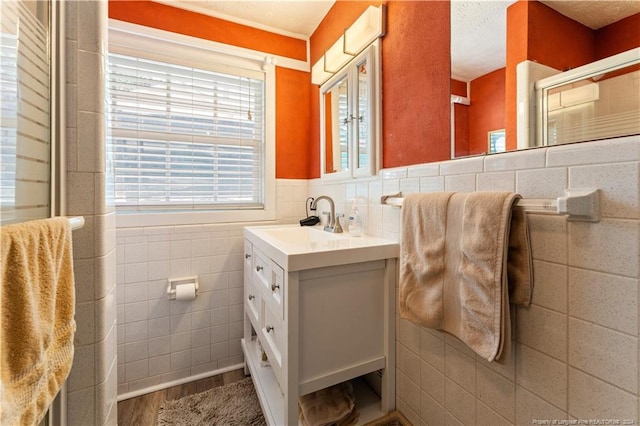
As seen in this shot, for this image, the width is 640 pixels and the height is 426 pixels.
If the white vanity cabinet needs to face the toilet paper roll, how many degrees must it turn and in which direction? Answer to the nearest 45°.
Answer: approximately 90° to its right

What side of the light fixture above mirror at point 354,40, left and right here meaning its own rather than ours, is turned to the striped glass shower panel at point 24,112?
front

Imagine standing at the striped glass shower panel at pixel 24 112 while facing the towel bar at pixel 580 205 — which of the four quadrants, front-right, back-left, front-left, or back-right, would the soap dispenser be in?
front-left

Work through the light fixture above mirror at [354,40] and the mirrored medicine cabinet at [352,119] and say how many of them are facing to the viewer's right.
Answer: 0

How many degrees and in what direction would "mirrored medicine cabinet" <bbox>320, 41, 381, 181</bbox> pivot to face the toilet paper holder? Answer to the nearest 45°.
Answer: approximately 45° to its right

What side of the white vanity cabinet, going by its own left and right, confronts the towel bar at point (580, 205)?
left

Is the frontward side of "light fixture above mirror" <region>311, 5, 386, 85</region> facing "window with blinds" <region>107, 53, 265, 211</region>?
no

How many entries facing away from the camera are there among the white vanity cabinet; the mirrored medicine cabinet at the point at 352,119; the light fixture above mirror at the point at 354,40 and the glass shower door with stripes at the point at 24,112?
0

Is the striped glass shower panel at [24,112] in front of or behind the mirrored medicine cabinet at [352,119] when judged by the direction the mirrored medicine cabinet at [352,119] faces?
in front

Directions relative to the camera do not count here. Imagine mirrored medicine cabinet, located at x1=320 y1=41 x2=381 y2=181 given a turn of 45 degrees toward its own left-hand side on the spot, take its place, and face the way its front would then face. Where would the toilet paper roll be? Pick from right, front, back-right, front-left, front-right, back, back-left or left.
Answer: right
